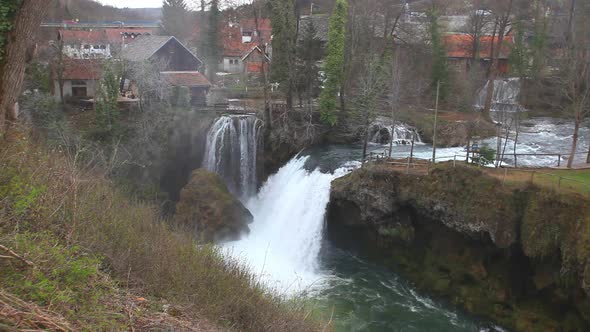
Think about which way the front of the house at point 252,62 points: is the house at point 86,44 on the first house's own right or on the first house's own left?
on the first house's own right

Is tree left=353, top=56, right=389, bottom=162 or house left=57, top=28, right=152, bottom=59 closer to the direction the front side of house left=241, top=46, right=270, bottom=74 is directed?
the tree

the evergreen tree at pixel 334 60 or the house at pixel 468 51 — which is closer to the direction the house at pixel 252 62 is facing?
the evergreen tree

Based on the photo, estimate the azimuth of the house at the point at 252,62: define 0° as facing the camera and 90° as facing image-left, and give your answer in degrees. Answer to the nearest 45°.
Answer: approximately 0°

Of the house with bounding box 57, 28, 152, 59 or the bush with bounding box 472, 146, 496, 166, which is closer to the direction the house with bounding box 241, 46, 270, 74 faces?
the bush

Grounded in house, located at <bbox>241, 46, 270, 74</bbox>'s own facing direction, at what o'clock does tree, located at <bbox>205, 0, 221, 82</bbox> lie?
The tree is roughly at 2 o'clock from the house.

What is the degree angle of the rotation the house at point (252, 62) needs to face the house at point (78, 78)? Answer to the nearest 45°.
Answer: approximately 45° to its right

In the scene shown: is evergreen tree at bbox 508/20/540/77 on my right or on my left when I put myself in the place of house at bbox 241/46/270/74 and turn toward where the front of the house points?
on my left

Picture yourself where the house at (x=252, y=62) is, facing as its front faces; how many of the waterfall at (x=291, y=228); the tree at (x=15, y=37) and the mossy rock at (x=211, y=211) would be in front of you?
3

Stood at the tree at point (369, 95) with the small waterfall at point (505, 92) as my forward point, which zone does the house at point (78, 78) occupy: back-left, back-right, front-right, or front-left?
back-left
